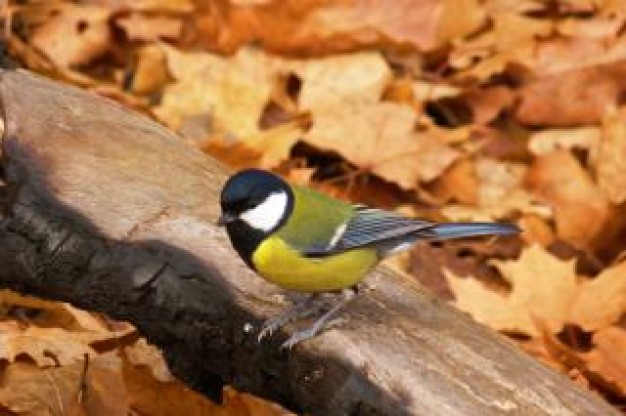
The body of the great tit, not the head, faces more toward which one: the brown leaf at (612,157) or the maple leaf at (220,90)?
the maple leaf

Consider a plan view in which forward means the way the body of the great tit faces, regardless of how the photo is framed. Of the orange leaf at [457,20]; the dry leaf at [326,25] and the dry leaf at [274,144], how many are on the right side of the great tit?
3

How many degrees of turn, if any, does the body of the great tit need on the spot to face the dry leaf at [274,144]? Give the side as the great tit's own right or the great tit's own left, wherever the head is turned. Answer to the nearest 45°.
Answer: approximately 90° to the great tit's own right

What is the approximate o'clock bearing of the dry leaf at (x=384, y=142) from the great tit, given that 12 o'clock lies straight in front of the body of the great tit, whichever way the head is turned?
The dry leaf is roughly at 3 o'clock from the great tit.

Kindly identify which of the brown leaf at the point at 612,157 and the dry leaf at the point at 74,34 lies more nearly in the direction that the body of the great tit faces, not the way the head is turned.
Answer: the dry leaf

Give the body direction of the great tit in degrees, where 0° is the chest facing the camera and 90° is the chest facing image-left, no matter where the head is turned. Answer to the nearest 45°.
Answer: approximately 90°

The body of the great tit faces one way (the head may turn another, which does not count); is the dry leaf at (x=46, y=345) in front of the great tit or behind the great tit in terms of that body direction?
in front
